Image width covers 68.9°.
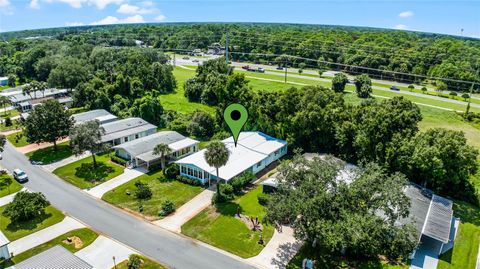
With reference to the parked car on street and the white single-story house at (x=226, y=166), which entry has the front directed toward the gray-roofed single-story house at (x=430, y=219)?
the parked car on street

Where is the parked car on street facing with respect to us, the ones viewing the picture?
facing the viewer and to the right of the viewer

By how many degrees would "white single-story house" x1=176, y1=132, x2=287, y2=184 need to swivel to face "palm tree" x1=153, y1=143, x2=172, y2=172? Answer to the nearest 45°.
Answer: approximately 45° to its right

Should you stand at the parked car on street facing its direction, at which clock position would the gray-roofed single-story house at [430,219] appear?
The gray-roofed single-story house is roughly at 12 o'clock from the parked car on street.

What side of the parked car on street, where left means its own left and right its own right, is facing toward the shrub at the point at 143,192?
front

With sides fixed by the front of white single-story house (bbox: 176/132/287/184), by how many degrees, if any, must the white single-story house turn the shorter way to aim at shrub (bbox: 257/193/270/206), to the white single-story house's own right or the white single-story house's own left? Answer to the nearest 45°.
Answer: approximately 90° to the white single-story house's own left

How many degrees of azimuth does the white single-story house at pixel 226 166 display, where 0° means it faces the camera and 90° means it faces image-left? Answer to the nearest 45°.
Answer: approximately 45°

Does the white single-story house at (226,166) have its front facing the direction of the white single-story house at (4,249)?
yes

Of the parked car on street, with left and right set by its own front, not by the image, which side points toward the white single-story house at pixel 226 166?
front

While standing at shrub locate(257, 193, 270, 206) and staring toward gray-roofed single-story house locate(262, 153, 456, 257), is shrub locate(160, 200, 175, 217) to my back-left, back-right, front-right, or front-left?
back-right

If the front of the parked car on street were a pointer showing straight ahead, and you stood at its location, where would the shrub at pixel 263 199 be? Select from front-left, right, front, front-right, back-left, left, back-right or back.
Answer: front

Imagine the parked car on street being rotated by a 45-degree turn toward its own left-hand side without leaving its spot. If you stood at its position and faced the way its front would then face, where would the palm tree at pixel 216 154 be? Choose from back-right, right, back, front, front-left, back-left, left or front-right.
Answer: front-right

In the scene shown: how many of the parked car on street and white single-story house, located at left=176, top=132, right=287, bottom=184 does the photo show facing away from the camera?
0

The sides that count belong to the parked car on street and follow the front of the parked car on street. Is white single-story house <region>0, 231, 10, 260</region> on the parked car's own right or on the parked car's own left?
on the parked car's own right

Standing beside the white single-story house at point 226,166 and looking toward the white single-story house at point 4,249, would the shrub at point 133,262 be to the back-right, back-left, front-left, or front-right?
front-left
